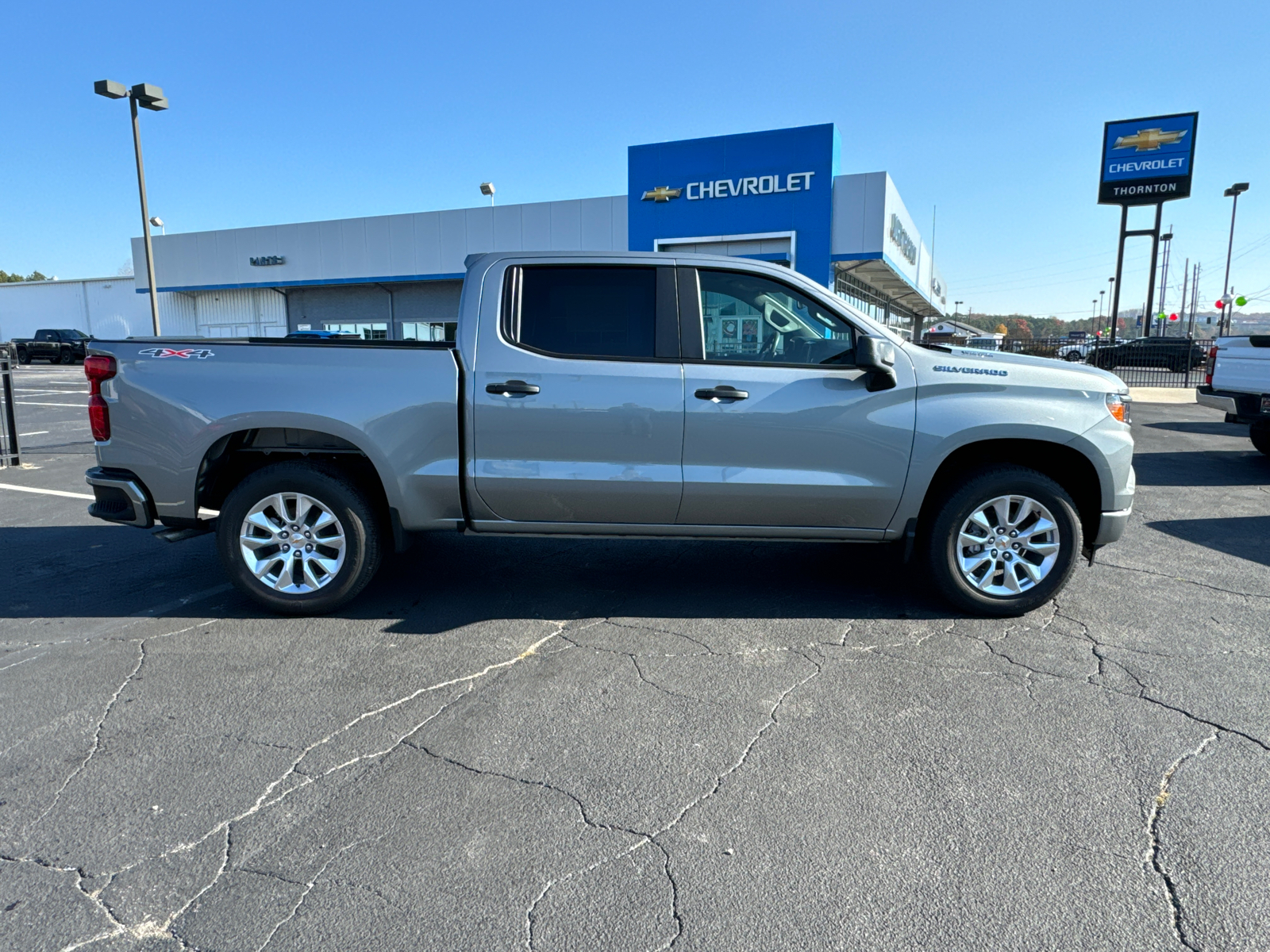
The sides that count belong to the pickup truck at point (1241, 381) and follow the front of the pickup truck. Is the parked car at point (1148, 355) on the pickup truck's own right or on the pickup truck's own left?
on the pickup truck's own left

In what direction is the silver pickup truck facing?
to the viewer's right

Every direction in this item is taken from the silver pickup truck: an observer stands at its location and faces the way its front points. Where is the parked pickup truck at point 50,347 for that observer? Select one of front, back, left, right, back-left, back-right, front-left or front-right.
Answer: back-left

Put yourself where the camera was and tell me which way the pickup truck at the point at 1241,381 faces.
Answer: facing away from the viewer and to the right of the viewer

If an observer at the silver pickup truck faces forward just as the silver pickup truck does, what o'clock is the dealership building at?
The dealership building is roughly at 9 o'clock from the silver pickup truck.

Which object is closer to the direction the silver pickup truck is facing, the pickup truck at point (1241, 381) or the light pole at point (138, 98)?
the pickup truck

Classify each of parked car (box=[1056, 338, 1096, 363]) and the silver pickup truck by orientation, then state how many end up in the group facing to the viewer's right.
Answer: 1

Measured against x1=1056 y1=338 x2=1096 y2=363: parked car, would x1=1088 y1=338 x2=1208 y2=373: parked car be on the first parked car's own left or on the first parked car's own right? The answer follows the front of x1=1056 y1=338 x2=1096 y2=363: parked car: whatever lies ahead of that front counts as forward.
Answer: on the first parked car's own left
